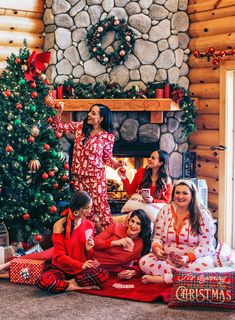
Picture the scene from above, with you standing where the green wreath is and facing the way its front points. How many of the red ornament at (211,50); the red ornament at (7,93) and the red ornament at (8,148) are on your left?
1

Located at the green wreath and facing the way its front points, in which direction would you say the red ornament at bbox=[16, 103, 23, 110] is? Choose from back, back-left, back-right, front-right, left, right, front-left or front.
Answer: front-right

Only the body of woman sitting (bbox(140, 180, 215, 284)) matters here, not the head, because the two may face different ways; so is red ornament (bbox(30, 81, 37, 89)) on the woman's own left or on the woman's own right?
on the woman's own right

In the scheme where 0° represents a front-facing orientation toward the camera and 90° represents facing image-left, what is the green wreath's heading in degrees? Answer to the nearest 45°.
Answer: approximately 0°

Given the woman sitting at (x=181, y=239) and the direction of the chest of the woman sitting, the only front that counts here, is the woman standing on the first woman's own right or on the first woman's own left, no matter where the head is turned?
on the first woman's own right
